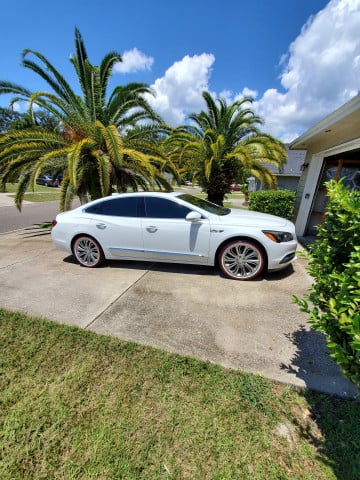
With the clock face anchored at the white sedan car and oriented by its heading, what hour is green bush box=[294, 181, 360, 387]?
The green bush is roughly at 2 o'clock from the white sedan car.

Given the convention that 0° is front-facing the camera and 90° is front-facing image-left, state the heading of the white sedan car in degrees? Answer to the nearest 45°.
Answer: approximately 270°

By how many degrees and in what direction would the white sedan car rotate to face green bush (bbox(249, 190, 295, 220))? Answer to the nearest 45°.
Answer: approximately 45° to its left

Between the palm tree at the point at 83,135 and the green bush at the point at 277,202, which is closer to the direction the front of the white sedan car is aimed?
the green bush

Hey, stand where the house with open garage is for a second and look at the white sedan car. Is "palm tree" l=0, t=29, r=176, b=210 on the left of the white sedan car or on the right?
right

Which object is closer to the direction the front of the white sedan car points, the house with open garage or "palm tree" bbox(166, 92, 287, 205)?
the house with open garage

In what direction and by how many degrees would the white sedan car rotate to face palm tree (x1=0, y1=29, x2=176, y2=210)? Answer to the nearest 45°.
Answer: approximately 135° to its left

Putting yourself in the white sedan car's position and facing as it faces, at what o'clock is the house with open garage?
The house with open garage is roughly at 11 o'clock from the white sedan car.

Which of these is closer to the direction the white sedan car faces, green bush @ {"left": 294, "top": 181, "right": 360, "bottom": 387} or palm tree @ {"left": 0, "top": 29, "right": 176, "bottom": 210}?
the green bush

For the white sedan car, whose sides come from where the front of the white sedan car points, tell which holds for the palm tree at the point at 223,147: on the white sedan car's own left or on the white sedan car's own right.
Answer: on the white sedan car's own left
